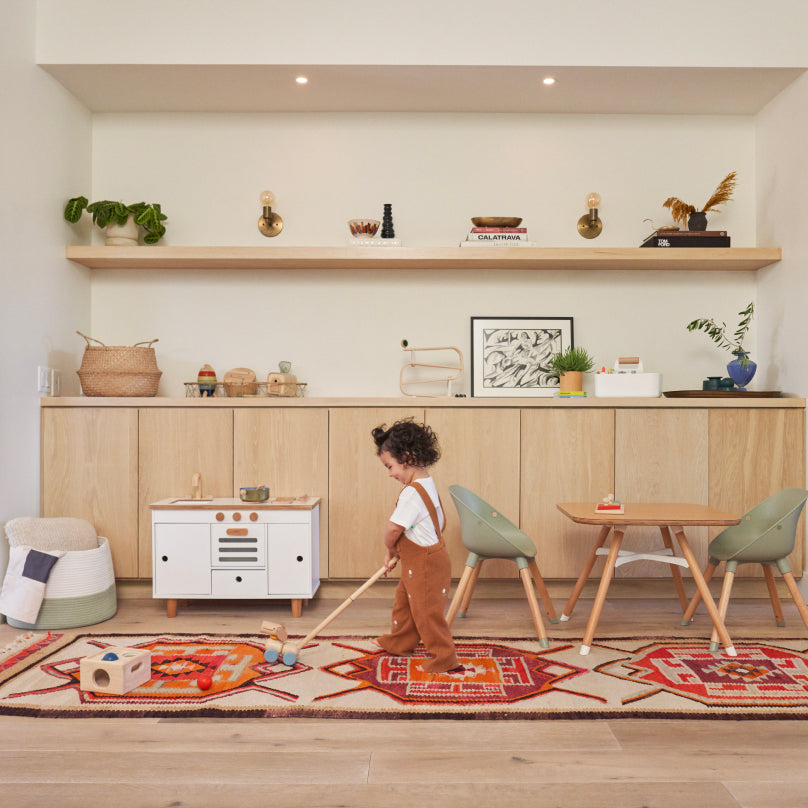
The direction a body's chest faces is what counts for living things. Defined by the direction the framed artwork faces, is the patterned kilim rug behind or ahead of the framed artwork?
ahead

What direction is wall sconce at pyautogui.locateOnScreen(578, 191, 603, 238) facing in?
toward the camera

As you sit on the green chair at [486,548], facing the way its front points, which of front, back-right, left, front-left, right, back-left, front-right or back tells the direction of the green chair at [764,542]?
front

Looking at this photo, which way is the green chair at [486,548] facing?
to the viewer's right

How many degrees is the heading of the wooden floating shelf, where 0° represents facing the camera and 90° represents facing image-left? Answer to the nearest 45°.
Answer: approximately 0°

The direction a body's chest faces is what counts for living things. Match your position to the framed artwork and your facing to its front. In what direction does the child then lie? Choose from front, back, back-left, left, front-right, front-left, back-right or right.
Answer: front

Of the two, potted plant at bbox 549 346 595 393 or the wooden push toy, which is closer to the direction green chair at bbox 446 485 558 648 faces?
the potted plant

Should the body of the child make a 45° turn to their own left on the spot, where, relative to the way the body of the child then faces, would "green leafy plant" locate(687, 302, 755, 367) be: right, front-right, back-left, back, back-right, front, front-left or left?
back

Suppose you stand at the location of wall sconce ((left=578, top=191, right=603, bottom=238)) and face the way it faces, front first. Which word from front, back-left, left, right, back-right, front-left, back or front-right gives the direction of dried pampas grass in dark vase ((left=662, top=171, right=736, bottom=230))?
left

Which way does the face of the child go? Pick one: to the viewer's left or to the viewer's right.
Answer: to the viewer's left

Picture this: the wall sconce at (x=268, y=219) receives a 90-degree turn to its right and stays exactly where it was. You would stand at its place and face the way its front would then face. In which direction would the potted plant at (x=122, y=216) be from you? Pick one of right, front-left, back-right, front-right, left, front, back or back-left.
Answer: front

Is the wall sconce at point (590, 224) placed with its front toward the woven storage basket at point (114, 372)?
no

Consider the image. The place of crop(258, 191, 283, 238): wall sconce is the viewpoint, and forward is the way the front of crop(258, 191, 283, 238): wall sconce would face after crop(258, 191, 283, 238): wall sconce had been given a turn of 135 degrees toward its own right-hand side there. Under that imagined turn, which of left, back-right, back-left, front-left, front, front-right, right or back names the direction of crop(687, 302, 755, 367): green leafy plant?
back-right

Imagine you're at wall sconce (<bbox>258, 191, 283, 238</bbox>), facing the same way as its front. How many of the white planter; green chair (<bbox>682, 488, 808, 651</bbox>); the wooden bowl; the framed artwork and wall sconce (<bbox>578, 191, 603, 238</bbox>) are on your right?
1

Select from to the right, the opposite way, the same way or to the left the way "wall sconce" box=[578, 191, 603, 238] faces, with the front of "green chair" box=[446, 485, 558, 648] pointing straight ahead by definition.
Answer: to the right

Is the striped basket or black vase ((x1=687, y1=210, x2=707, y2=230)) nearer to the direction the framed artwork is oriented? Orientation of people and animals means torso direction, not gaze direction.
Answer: the striped basket

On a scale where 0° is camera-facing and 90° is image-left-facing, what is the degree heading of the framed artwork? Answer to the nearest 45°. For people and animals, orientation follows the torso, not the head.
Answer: approximately 0°

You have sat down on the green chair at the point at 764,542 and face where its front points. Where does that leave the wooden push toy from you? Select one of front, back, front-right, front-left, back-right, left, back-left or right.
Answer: front-left

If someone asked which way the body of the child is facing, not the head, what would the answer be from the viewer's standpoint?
to the viewer's left

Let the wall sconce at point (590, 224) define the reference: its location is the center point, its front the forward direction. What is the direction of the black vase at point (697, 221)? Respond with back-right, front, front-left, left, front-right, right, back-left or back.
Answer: left

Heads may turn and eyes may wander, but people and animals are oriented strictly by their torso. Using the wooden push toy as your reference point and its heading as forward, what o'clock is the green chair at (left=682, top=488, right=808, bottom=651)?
The green chair is roughly at 6 o'clock from the wooden push toy.

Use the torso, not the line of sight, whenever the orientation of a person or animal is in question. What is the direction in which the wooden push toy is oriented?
to the viewer's left
